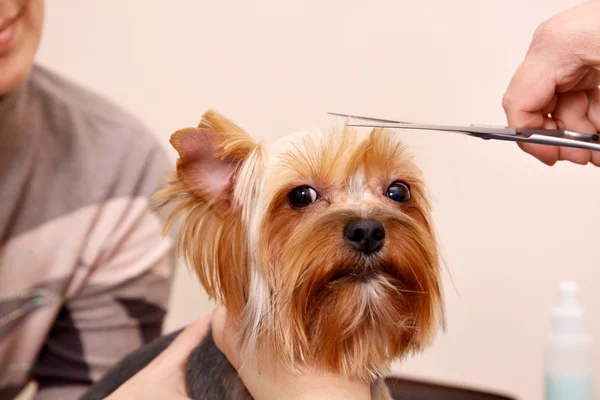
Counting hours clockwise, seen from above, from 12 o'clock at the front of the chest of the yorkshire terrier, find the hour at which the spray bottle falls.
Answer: The spray bottle is roughly at 10 o'clock from the yorkshire terrier.

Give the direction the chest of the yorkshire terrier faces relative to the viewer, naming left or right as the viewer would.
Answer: facing the viewer and to the right of the viewer
